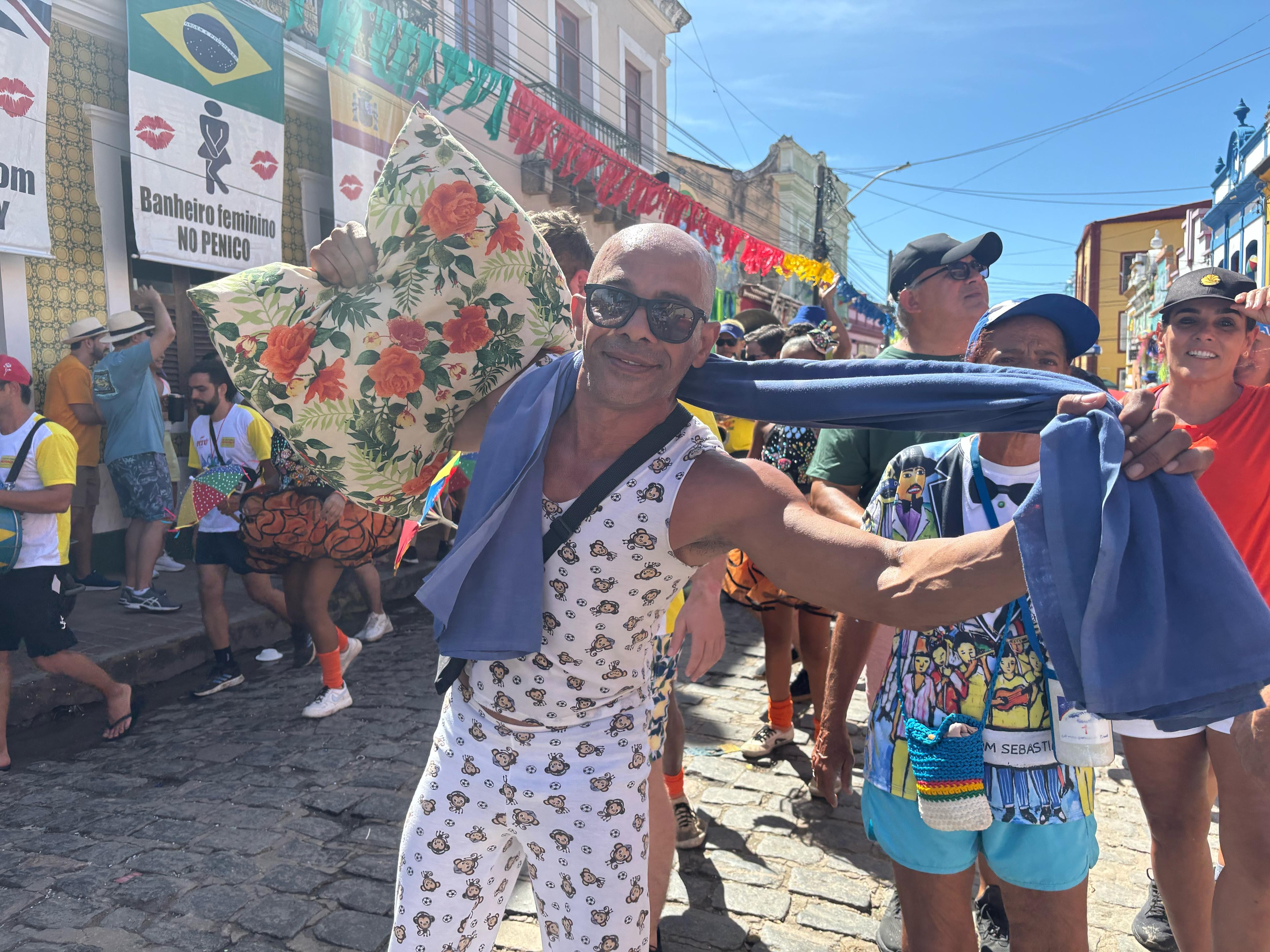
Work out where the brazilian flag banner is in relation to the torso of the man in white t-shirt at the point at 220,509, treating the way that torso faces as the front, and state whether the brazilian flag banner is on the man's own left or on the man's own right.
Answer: on the man's own right

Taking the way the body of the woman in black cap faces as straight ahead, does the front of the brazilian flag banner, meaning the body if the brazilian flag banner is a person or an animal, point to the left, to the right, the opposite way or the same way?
to the left

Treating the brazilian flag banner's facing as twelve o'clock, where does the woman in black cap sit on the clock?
The woman in black cap is roughly at 1 o'clock from the brazilian flag banner.

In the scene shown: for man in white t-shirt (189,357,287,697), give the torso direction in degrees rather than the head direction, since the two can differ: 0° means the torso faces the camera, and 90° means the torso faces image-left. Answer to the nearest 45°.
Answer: approximately 45°

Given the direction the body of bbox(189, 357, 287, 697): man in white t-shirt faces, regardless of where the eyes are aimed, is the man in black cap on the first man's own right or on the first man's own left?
on the first man's own left

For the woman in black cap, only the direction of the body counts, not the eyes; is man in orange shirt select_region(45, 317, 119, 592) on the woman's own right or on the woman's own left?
on the woman's own right

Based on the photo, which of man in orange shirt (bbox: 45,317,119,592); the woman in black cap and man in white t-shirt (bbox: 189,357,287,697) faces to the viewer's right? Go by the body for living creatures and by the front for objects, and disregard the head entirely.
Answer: the man in orange shirt

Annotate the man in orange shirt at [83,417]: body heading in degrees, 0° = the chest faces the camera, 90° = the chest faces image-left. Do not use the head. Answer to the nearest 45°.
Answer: approximately 270°

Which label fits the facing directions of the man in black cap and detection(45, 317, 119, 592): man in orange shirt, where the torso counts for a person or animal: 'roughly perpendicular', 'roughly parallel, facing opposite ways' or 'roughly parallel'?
roughly perpendicular
